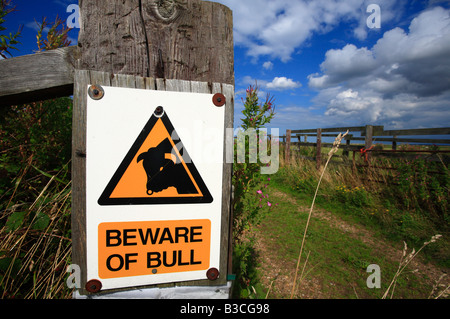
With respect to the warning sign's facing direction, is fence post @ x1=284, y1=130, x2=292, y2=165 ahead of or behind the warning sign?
behind

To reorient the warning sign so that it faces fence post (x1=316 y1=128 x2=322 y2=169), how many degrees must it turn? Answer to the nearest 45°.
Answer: approximately 135° to its left

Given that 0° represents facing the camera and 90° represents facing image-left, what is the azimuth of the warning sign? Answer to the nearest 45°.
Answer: approximately 0°
